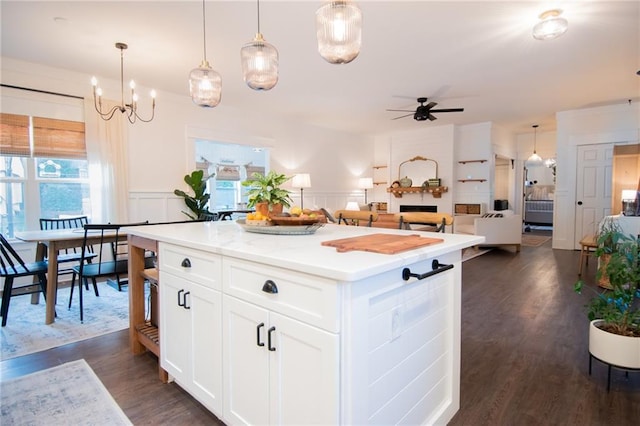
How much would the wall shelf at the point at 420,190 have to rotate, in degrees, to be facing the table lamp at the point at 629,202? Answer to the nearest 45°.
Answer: approximately 45° to its left

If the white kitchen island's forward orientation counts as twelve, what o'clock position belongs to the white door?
The white door is roughly at 6 o'clock from the white kitchen island.

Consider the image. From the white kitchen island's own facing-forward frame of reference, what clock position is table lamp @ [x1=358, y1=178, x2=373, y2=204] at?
The table lamp is roughly at 5 o'clock from the white kitchen island.

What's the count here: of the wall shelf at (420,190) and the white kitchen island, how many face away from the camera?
0

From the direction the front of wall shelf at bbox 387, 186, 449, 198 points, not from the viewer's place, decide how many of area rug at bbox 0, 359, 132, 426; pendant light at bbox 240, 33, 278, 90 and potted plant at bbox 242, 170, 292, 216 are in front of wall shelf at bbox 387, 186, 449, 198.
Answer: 3

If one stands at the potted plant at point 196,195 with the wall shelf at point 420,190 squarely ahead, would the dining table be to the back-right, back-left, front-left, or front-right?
back-right

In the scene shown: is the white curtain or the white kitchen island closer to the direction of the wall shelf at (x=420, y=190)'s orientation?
the white kitchen island

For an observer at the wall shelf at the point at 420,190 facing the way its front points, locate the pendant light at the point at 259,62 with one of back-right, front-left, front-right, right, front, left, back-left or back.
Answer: front

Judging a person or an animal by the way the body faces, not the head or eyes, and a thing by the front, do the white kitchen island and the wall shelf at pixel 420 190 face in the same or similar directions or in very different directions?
same or similar directions

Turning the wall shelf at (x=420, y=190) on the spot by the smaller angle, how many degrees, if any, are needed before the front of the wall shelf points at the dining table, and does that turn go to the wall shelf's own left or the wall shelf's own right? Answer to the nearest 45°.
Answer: approximately 45° to the wall shelf's own right

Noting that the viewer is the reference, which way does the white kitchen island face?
facing the viewer and to the left of the viewer

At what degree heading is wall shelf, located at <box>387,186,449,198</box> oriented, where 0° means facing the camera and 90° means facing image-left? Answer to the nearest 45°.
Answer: approximately 0°

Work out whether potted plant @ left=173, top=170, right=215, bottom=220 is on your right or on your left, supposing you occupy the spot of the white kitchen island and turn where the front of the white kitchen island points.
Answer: on your right

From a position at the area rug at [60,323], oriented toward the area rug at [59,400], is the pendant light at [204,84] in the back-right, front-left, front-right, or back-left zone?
front-left

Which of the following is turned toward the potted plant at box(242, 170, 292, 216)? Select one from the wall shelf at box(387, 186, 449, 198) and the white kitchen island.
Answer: the wall shelf

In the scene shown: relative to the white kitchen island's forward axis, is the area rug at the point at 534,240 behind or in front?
behind

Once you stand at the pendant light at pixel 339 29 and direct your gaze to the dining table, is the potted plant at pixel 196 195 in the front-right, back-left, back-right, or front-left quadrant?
front-right
